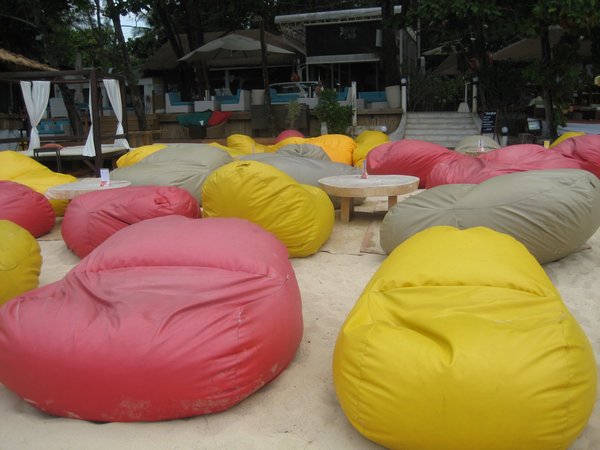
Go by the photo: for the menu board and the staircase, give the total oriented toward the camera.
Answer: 2

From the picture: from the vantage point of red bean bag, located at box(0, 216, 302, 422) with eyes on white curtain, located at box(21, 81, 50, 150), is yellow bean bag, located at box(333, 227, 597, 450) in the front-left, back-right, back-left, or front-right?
back-right

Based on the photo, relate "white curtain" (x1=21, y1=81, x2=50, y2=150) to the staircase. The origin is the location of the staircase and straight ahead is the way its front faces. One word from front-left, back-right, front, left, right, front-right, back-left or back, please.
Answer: front-right

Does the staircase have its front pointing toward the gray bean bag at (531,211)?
yes

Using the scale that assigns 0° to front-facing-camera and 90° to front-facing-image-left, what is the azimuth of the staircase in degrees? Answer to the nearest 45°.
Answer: approximately 0°

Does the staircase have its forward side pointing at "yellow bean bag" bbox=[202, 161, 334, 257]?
yes

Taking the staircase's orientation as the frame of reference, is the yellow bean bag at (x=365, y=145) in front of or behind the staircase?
in front

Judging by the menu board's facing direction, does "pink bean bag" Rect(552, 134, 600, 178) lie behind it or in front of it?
in front

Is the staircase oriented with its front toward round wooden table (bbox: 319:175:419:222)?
yes

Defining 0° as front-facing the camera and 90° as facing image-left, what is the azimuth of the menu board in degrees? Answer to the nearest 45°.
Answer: approximately 0°

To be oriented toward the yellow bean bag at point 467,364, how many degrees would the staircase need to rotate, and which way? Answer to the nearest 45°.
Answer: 0° — it already faces it
